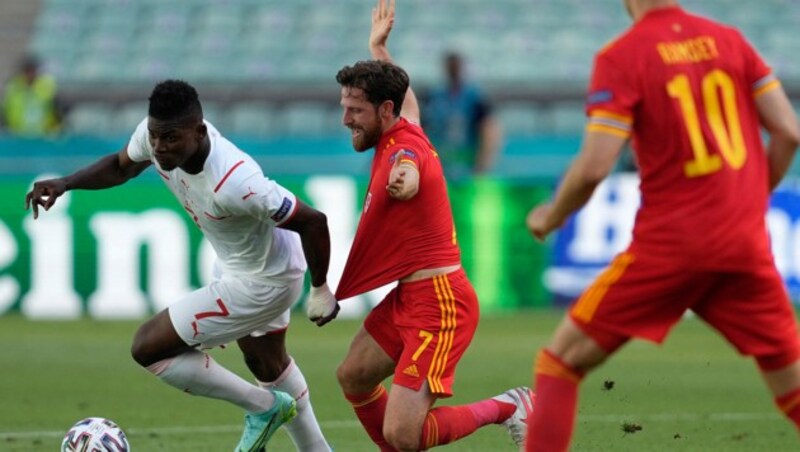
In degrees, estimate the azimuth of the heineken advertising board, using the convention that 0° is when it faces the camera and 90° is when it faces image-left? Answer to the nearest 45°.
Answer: approximately 0°

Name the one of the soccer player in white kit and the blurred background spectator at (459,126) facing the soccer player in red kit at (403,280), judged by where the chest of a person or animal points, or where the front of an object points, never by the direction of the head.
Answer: the blurred background spectator

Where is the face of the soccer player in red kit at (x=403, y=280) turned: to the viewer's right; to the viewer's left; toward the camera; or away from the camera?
to the viewer's left

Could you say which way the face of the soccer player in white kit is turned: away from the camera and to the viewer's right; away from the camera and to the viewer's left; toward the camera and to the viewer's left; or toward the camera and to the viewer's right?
toward the camera and to the viewer's left

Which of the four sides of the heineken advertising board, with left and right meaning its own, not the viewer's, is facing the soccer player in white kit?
front

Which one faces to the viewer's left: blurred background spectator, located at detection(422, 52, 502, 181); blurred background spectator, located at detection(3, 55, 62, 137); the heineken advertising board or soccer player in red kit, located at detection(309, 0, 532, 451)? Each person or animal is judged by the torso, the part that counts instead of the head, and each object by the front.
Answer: the soccer player in red kit

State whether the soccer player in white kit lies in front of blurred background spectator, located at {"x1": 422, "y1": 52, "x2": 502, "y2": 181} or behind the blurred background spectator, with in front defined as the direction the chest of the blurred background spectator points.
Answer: in front

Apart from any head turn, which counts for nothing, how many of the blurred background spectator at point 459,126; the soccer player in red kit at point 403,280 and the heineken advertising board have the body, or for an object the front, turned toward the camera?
2
